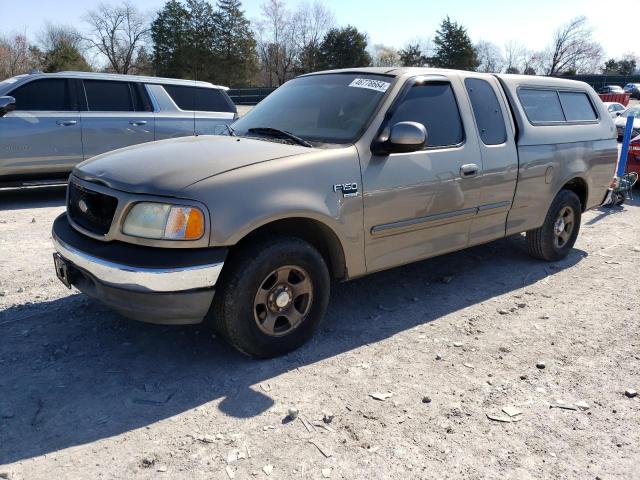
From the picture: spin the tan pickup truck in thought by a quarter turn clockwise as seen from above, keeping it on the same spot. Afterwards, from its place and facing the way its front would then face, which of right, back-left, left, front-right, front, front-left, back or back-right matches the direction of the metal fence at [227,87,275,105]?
front-right

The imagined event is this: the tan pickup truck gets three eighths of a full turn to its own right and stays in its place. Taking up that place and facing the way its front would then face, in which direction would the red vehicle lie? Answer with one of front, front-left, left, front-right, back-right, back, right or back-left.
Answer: front-right

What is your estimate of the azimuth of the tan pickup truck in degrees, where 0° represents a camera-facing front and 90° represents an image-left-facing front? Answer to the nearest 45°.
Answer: approximately 45°
